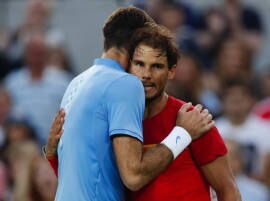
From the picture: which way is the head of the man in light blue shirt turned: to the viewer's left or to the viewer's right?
to the viewer's right

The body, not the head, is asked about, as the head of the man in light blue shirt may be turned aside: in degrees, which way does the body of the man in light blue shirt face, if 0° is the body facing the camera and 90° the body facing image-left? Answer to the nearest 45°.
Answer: approximately 225°

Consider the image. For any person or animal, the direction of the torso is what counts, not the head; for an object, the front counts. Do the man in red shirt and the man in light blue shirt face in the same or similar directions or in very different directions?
very different directions

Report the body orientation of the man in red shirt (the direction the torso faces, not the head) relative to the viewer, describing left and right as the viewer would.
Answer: facing the viewer and to the left of the viewer
